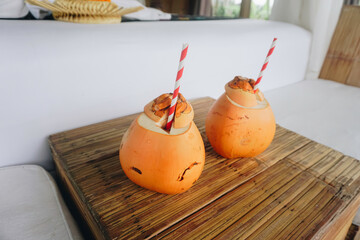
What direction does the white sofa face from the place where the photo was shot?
facing the viewer and to the right of the viewer
